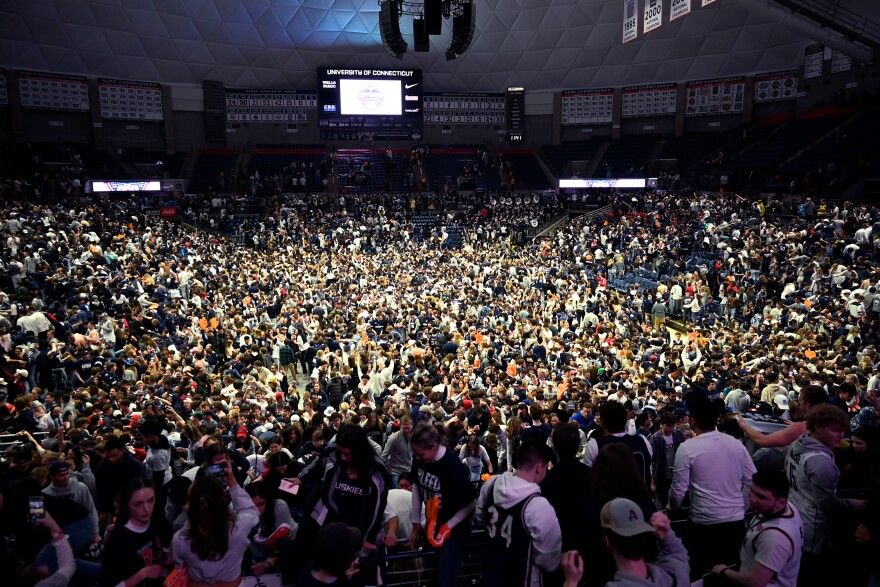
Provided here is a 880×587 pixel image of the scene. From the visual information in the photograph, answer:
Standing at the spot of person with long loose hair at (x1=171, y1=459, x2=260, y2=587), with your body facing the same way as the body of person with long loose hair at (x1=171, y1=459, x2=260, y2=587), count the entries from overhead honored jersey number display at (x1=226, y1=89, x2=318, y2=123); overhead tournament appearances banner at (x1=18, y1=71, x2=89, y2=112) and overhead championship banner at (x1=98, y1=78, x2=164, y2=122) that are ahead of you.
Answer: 3

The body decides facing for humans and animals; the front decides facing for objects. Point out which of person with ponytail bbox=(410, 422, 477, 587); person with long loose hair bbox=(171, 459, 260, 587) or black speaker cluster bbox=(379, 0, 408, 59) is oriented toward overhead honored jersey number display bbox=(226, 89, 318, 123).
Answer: person with long loose hair bbox=(171, 459, 260, 587)

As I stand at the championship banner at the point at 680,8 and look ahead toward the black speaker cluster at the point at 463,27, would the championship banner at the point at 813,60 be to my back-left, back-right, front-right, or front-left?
back-right

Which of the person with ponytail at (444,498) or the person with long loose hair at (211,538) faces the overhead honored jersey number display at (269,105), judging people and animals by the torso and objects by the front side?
the person with long loose hair at (211,538)

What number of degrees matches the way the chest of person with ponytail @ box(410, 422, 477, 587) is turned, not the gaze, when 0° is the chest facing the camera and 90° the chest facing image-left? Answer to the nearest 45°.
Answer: approximately 45°

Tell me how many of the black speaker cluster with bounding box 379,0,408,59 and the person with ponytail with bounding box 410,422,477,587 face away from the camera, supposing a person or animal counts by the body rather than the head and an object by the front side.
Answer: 0

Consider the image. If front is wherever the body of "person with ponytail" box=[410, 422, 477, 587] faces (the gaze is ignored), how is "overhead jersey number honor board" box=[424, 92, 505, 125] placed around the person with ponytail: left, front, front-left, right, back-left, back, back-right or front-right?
back-right

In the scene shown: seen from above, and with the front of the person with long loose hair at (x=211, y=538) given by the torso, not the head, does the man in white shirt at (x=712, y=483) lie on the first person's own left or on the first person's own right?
on the first person's own right

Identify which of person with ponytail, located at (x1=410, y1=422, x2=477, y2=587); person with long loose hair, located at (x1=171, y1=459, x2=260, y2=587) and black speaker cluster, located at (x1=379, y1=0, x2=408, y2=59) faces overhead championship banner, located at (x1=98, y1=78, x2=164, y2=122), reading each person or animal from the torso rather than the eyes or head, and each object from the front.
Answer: person with long loose hair, located at (x1=171, y1=459, x2=260, y2=587)

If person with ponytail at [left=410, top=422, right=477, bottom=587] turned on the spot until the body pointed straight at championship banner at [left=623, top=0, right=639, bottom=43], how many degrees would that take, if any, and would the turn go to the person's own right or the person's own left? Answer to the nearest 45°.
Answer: approximately 135° to the person's own right

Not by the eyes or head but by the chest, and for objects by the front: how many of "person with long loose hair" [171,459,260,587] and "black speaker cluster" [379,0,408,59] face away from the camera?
1

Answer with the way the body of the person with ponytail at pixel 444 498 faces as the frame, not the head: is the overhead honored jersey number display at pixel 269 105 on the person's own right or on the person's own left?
on the person's own right

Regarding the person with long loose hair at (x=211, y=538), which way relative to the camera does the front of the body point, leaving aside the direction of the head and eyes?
away from the camera

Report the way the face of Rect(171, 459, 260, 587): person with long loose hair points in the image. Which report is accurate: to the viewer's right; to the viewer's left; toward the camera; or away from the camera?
away from the camera

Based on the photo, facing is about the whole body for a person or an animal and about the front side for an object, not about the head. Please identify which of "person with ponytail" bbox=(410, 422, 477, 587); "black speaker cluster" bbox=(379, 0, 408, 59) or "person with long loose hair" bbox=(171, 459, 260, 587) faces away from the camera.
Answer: "person with long loose hair" bbox=(171, 459, 260, 587)

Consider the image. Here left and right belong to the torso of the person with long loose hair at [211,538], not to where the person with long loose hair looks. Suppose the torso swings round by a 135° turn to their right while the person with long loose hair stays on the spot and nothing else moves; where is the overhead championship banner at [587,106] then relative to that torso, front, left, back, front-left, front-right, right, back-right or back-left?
left
